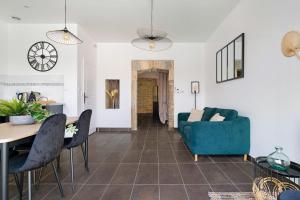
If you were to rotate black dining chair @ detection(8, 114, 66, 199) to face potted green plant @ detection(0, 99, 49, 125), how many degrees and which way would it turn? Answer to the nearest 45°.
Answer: approximately 45° to its right

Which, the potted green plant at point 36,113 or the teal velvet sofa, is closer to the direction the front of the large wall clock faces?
the potted green plant

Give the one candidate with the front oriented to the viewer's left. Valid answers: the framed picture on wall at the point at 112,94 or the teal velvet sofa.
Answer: the teal velvet sofa

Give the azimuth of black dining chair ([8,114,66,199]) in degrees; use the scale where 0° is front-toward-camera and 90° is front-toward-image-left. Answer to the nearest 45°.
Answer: approximately 135°

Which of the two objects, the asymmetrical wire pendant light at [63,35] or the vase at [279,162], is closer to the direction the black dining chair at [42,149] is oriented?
the asymmetrical wire pendant light

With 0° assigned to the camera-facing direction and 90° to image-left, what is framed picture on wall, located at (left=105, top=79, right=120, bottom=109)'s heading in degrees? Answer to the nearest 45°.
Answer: approximately 0°

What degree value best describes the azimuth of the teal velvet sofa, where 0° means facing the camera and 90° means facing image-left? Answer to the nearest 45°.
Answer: approximately 90°
